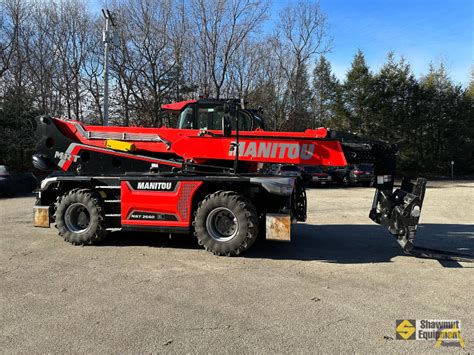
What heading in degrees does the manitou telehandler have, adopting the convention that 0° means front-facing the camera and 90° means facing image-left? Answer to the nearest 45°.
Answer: approximately 270°

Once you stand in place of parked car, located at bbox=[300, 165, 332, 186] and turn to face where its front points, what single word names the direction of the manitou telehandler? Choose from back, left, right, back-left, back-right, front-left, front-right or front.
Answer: front-right

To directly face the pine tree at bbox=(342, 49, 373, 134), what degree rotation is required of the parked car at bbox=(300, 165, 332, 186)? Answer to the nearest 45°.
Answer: approximately 135° to its left

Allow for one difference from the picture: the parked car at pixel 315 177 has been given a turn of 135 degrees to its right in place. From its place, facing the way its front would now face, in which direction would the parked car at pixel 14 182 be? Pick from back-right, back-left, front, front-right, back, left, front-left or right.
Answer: front-left

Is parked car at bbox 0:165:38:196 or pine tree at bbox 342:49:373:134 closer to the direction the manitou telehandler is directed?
the pine tree

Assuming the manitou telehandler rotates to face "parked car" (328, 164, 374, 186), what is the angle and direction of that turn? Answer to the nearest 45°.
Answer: approximately 45° to its left

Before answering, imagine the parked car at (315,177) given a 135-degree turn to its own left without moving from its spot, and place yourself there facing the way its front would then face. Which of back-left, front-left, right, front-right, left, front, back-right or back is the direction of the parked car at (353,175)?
front-right

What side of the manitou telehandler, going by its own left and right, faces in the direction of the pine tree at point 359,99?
left

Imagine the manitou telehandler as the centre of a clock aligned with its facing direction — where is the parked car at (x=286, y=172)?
The parked car is roughly at 10 o'clock from the manitou telehandler.

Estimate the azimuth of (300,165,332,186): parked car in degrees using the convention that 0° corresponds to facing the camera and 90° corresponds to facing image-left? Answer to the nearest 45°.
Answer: approximately 315°

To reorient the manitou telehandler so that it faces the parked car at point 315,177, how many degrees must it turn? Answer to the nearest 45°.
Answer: approximately 90° to its left
